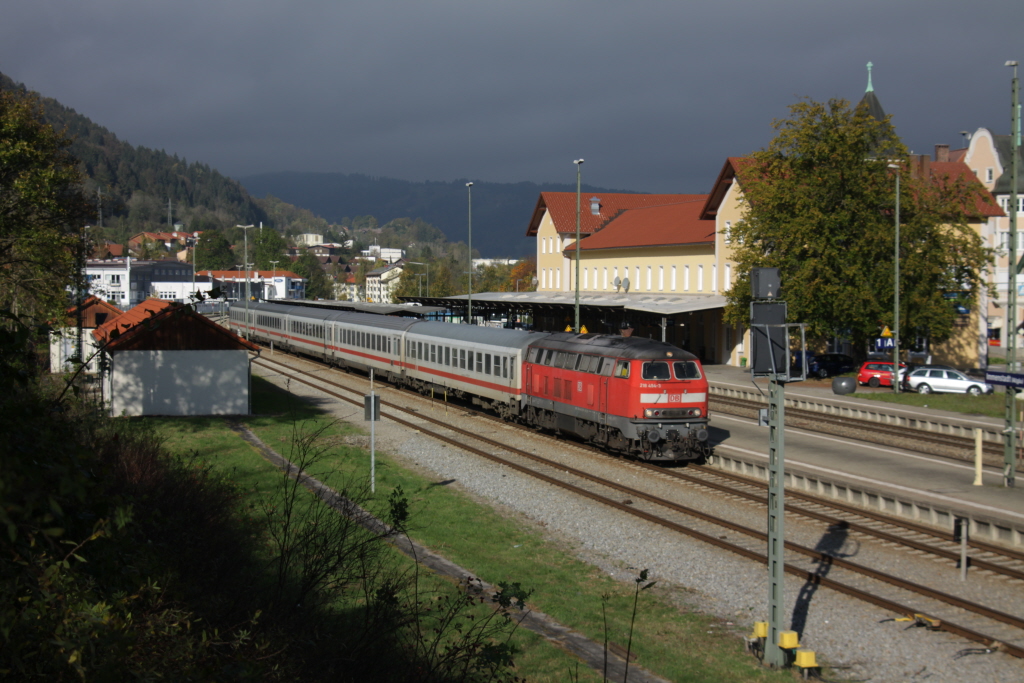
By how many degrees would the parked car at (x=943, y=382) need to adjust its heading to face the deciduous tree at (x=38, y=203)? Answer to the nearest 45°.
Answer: approximately 135° to its right

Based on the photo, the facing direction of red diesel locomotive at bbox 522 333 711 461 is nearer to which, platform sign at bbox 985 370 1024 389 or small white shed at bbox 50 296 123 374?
the platform sign

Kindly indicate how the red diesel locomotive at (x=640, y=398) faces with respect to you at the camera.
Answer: facing the viewer and to the right of the viewer

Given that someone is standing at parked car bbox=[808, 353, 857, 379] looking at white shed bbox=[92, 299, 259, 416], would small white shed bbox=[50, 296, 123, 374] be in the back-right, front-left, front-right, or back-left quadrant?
front-right

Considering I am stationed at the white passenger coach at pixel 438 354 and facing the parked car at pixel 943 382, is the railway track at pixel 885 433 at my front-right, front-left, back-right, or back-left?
front-right

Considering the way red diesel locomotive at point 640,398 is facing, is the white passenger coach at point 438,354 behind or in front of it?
behind

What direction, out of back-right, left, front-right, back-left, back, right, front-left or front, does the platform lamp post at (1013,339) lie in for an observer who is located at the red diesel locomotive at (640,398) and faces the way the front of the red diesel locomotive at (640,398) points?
front-left

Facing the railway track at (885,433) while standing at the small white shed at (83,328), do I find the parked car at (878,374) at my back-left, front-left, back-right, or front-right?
front-left

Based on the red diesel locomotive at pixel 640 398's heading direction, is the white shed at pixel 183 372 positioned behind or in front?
behind

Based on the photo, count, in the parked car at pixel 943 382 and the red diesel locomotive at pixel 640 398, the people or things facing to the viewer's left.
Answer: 0
